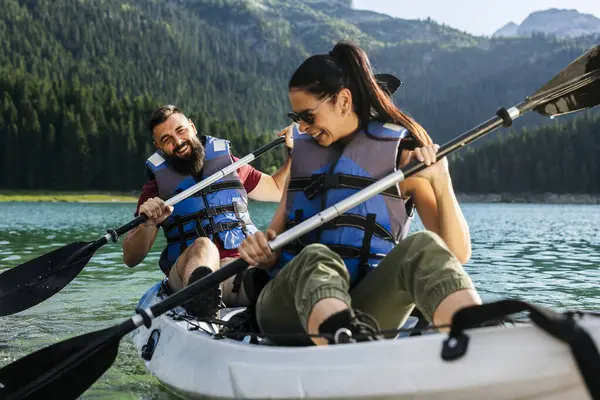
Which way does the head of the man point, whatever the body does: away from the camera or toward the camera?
toward the camera

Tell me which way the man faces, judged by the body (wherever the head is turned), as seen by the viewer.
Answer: toward the camera

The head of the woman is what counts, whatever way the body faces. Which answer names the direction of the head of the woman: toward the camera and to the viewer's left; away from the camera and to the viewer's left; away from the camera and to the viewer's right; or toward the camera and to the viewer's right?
toward the camera and to the viewer's left

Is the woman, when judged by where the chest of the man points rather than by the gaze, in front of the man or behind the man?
in front
